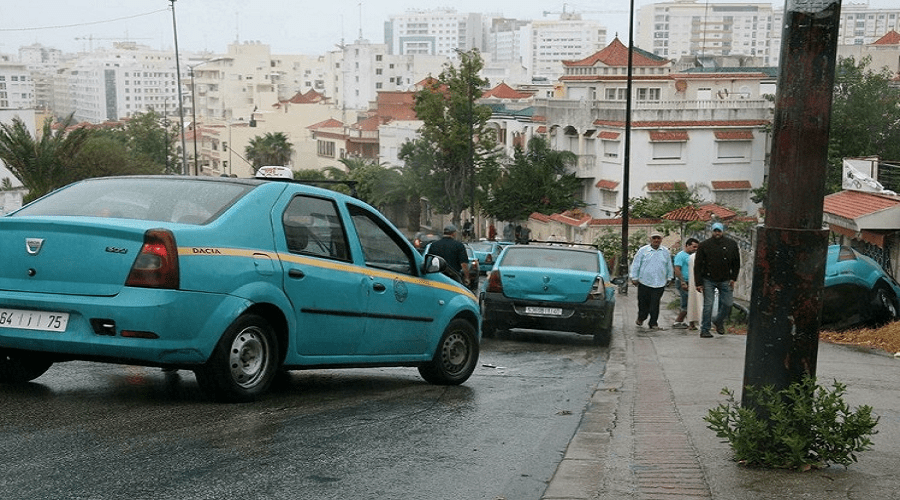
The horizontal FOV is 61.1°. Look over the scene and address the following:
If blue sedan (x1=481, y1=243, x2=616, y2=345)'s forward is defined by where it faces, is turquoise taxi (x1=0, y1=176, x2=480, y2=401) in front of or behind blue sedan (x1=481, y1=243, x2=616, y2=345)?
behind

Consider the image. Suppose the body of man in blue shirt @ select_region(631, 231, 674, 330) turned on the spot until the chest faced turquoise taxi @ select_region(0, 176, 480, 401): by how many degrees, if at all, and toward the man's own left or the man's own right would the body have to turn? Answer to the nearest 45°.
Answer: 0° — they already face it

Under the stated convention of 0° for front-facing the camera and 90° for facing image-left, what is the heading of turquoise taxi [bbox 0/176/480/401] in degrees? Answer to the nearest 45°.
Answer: approximately 225°

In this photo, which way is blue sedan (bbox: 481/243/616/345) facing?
away from the camera

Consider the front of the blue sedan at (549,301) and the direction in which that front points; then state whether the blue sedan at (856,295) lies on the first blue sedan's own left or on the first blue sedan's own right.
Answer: on the first blue sedan's own right

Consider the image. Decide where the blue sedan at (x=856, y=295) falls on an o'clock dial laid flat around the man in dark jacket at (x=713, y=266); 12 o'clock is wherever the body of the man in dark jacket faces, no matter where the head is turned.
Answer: The blue sedan is roughly at 8 o'clock from the man in dark jacket.

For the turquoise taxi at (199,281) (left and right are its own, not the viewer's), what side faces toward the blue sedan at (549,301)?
front

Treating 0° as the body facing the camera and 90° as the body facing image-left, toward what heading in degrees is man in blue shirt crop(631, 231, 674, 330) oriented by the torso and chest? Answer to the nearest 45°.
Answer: approximately 0°

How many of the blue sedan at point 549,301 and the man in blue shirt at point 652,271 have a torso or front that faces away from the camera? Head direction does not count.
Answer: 1

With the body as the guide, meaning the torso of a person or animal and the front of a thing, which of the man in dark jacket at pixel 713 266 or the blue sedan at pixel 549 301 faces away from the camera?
the blue sedan

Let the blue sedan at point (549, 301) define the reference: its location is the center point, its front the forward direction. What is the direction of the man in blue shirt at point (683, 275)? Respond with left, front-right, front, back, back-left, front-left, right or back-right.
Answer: front-right

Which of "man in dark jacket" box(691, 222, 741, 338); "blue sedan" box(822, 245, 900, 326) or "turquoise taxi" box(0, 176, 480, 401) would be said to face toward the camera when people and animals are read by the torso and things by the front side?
the man in dark jacket

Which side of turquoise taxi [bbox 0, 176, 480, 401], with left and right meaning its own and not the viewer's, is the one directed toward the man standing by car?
front

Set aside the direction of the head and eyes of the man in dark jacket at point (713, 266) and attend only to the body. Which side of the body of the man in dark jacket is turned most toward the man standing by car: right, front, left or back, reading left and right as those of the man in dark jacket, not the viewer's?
right

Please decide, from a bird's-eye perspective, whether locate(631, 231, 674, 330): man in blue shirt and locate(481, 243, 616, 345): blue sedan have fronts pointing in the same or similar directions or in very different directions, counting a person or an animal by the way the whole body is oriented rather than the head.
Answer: very different directions

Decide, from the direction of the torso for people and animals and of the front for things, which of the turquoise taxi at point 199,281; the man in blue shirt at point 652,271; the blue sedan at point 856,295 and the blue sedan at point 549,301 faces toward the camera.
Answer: the man in blue shirt

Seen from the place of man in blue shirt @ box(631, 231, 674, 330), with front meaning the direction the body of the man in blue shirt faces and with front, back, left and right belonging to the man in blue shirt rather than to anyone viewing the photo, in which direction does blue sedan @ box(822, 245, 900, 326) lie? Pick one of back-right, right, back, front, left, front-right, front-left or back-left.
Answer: left
